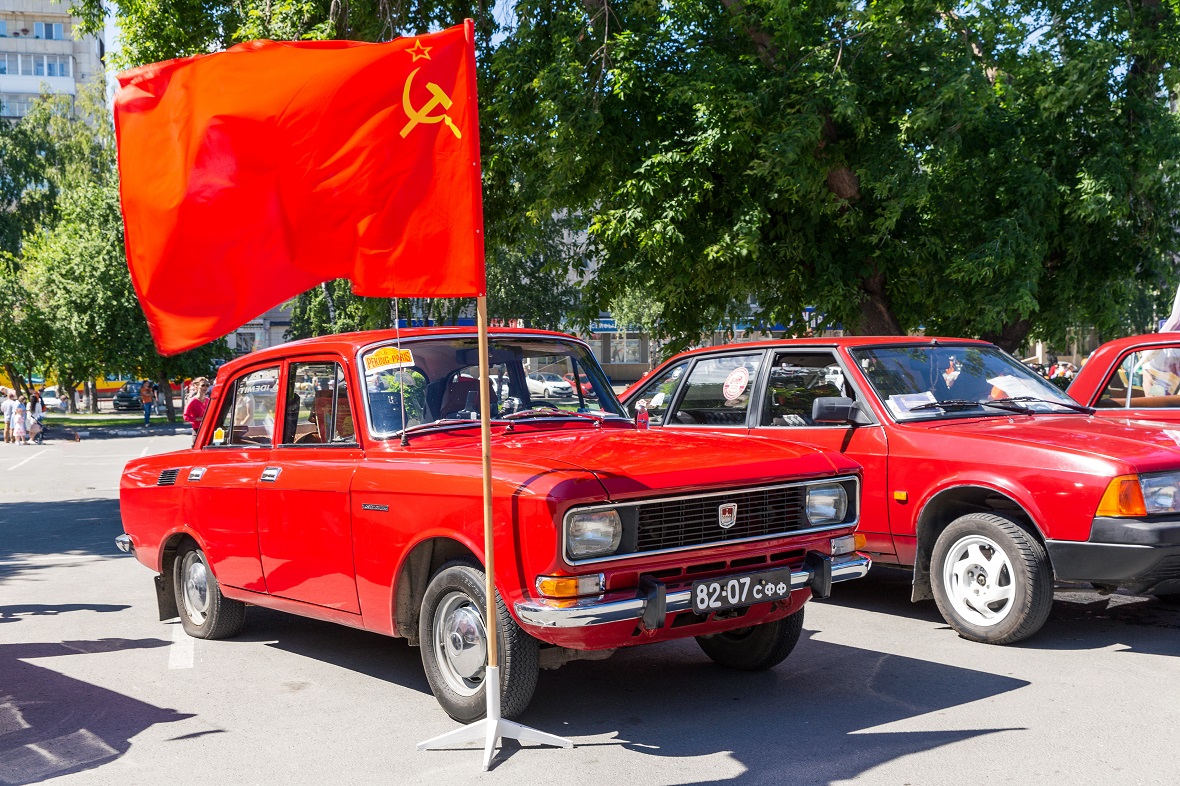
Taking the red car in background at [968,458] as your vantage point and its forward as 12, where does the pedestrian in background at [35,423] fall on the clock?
The pedestrian in background is roughly at 6 o'clock from the red car in background.

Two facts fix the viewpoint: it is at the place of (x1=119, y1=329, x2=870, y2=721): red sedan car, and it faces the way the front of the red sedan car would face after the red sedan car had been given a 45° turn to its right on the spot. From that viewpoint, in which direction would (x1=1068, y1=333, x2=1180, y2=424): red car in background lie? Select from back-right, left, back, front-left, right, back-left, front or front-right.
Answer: back-left

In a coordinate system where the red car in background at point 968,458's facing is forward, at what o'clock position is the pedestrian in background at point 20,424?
The pedestrian in background is roughly at 6 o'clock from the red car in background.

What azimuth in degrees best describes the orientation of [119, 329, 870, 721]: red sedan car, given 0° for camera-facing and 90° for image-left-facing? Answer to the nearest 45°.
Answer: approximately 315°

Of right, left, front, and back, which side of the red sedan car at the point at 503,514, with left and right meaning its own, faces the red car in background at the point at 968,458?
left

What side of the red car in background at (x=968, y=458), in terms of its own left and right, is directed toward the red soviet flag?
right

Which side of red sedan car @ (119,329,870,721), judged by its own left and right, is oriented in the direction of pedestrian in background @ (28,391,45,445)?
back

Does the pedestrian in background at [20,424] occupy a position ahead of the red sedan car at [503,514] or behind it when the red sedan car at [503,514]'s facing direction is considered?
behind

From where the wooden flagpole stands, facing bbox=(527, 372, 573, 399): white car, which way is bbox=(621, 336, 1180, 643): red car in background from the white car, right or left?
right

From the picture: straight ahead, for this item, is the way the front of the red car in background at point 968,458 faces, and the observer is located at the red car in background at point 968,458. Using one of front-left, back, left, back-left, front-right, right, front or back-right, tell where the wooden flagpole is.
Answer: right
